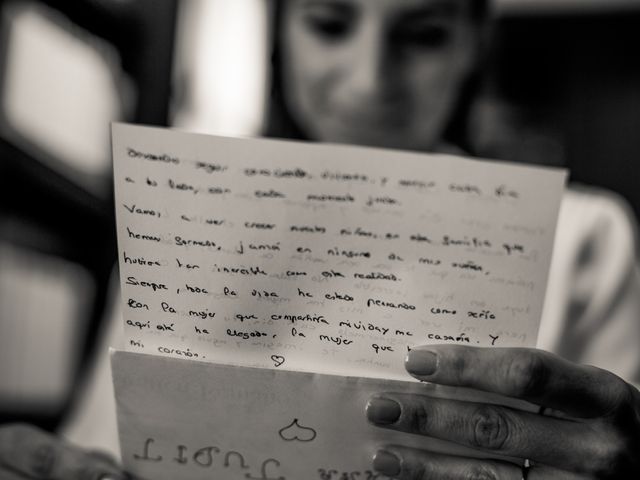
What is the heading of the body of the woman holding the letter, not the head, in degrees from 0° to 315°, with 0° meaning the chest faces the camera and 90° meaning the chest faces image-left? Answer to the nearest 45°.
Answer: approximately 0°
